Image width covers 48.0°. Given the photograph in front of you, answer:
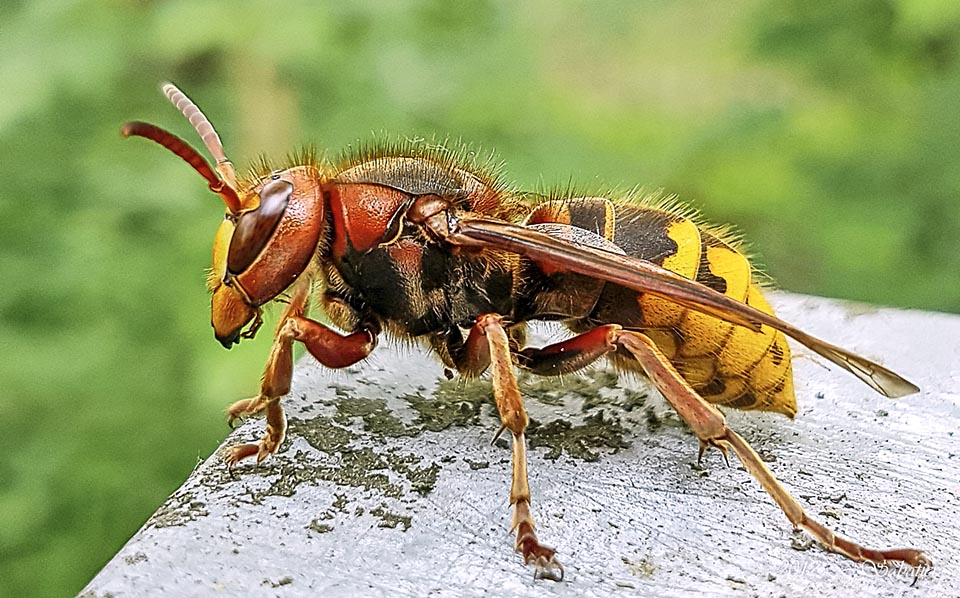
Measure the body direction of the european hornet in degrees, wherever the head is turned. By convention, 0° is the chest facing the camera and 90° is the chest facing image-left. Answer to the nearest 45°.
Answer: approximately 90°
